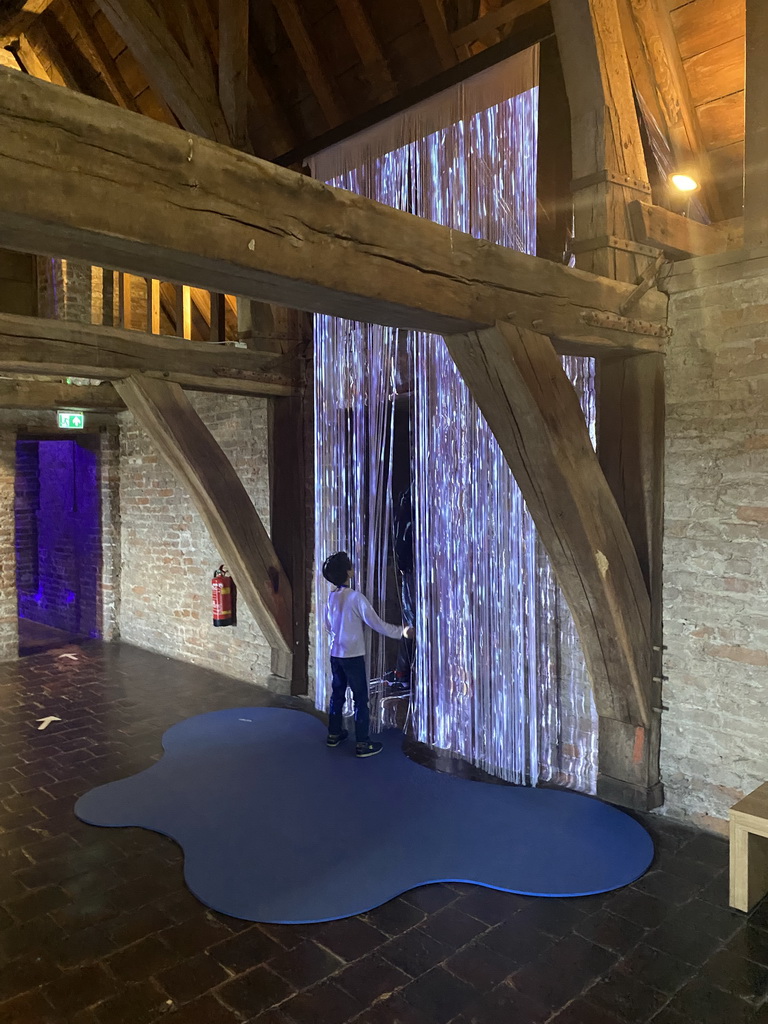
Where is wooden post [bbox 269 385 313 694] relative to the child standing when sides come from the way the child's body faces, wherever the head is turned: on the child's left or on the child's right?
on the child's left

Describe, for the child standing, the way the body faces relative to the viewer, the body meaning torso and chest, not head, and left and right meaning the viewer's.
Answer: facing away from the viewer and to the right of the viewer

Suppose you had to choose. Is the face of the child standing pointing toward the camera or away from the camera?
away from the camera

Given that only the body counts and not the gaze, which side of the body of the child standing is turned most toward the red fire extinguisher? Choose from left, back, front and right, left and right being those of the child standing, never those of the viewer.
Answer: left

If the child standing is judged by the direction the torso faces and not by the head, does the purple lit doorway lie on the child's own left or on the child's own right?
on the child's own left
